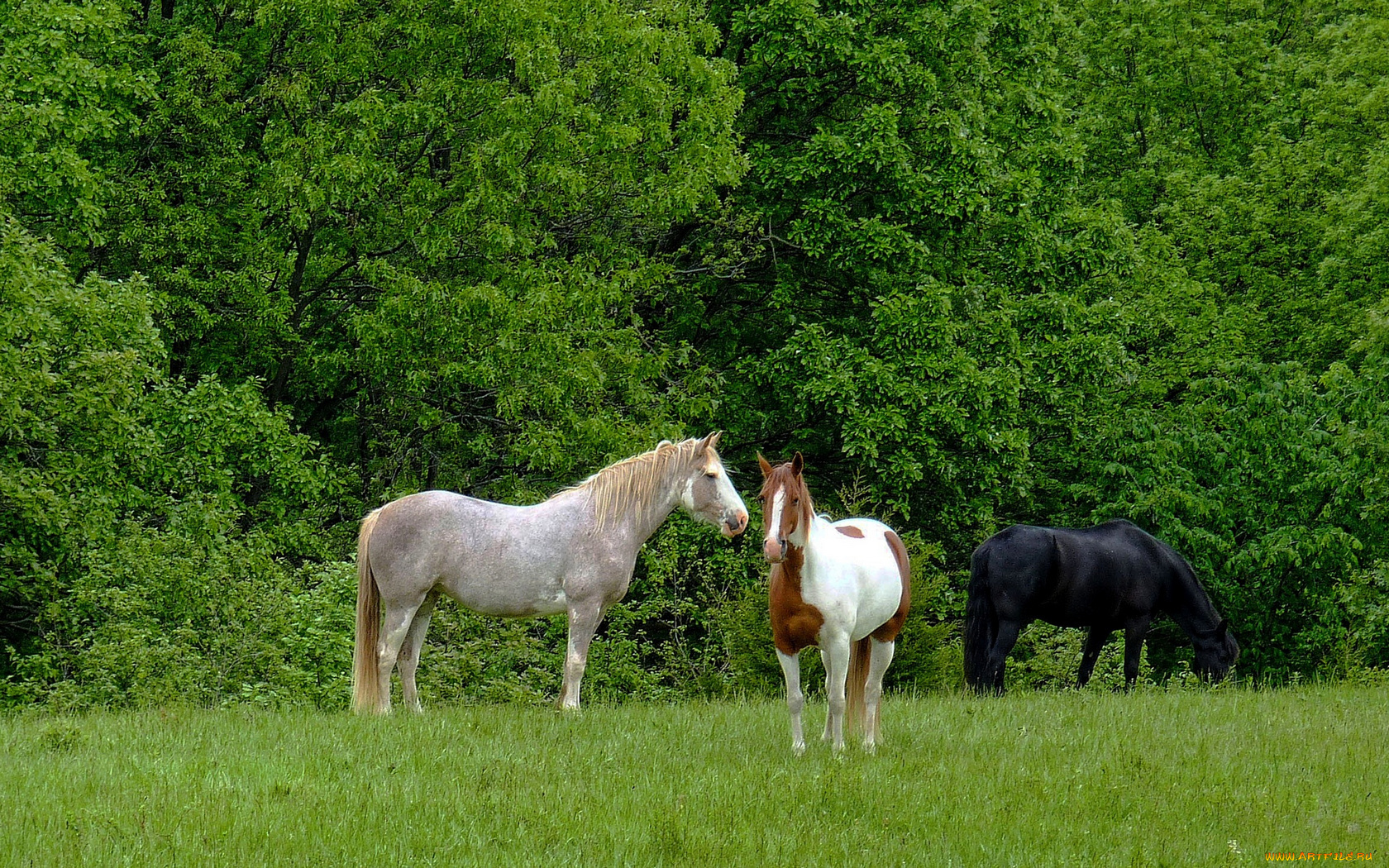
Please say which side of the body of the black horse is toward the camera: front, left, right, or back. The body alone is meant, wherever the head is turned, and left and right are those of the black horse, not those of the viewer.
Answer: right

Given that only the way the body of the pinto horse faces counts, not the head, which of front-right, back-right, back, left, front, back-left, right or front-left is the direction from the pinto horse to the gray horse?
right

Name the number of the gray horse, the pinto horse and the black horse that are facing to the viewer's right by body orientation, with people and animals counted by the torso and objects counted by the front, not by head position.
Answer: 2

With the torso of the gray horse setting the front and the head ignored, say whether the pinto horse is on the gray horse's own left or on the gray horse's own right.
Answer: on the gray horse's own right

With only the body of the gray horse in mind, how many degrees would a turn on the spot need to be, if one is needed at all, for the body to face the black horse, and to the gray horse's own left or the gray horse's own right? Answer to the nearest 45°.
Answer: approximately 45° to the gray horse's own left

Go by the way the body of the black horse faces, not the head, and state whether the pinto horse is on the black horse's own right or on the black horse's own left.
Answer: on the black horse's own right

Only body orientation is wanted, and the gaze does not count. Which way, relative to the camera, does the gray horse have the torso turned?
to the viewer's right

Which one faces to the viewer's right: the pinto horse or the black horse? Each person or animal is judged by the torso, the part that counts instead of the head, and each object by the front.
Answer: the black horse

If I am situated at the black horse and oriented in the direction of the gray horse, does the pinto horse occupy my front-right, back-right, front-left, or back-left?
front-left

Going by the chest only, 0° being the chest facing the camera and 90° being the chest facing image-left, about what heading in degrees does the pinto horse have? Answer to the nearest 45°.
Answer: approximately 45°

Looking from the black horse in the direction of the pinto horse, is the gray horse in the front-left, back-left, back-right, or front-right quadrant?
front-right
